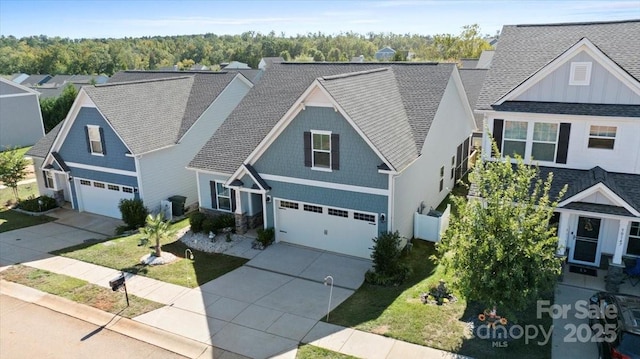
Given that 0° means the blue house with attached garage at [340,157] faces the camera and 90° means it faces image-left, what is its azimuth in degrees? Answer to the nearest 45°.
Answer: approximately 45°

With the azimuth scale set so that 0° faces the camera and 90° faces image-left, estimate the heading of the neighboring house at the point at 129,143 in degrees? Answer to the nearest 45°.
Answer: approximately 45°

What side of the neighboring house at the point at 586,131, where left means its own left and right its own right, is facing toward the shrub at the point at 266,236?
right

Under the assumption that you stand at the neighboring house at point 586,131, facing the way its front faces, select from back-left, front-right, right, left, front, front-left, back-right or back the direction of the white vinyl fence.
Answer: right

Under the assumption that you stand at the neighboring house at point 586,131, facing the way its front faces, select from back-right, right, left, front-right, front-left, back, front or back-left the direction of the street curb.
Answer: front-right

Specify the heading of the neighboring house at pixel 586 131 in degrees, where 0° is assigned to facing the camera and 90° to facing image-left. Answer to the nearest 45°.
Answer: approximately 0°
